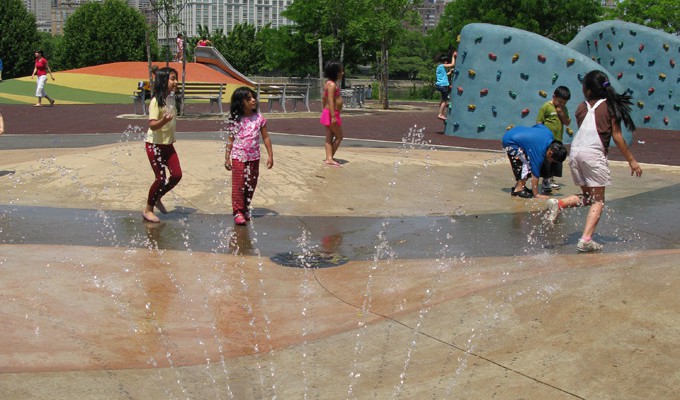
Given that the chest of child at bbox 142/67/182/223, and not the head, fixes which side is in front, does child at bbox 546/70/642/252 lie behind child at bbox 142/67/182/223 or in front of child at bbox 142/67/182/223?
in front

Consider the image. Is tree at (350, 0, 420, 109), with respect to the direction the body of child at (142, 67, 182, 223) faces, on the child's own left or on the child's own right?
on the child's own left

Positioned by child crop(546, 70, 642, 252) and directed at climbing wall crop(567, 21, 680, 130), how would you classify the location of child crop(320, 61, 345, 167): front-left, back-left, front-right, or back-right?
front-left

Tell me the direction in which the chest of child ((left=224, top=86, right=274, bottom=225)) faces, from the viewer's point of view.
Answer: toward the camera

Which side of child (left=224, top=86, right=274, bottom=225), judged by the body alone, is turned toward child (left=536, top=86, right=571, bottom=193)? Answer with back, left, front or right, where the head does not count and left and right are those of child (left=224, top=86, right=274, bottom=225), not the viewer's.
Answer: left

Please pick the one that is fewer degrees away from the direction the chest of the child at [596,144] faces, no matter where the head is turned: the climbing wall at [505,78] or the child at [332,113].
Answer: the climbing wall

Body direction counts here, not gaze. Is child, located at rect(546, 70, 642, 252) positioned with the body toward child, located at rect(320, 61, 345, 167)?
no

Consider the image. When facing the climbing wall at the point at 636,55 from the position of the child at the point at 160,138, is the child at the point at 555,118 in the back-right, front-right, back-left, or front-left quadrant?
front-right

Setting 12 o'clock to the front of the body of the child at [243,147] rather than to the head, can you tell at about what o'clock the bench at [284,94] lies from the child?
The bench is roughly at 6 o'clock from the child.

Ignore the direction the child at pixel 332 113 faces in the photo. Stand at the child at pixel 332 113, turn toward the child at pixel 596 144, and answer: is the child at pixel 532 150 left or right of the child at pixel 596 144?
left

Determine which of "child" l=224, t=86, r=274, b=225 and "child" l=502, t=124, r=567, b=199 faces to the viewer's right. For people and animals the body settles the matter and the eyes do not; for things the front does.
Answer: "child" l=502, t=124, r=567, b=199

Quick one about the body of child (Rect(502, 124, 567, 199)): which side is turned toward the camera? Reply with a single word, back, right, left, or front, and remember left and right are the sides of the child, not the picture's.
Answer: right

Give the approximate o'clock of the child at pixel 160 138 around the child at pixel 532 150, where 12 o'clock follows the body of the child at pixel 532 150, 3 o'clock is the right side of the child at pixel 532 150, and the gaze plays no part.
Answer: the child at pixel 160 138 is roughly at 5 o'clock from the child at pixel 532 150.

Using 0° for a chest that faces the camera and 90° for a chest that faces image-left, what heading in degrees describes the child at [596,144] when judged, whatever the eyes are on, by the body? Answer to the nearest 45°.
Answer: approximately 225°

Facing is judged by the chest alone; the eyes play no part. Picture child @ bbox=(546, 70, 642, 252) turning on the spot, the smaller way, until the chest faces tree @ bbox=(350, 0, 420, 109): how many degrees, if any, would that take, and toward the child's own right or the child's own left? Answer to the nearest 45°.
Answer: approximately 45° to the child's own left

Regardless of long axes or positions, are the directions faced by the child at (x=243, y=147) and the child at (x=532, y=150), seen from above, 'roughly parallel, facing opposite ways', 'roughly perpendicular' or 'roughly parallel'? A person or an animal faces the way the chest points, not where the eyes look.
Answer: roughly perpendicular

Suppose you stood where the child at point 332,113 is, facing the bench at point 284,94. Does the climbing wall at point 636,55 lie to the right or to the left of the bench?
right

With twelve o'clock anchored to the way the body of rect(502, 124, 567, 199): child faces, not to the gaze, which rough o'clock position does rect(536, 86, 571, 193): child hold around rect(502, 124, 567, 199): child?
rect(536, 86, 571, 193): child is roughly at 10 o'clock from rect(502, 124, 567, 199): child.

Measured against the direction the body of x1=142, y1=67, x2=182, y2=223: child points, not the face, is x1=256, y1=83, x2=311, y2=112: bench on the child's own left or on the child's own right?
on the child's own left
